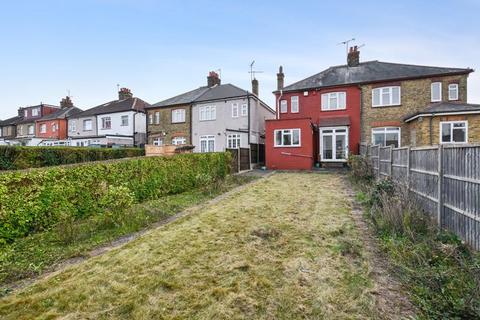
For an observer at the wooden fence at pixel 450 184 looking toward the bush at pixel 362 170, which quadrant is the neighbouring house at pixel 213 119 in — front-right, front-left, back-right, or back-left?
front-left

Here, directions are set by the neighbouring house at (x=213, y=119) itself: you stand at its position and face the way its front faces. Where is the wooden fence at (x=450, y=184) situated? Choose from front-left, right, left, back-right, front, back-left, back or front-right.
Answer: back-right

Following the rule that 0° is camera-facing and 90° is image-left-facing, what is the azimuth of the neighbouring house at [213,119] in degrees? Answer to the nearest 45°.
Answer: approximately 225°

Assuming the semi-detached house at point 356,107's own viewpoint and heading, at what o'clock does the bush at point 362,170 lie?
The bush is roughly at 6 o'clock from the semi-detached house.

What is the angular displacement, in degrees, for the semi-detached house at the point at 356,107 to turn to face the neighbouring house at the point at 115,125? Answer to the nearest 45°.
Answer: approximately 90° to its left

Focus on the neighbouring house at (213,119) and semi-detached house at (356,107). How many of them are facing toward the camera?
0

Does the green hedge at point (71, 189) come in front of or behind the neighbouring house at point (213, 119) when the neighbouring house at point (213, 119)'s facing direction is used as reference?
behind

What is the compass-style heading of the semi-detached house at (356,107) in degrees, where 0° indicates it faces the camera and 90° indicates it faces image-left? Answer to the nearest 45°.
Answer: approximately 180°

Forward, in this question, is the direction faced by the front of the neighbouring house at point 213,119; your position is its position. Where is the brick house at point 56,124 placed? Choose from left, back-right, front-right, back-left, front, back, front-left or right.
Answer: left

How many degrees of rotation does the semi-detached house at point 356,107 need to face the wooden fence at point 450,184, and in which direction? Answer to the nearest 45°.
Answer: approximately 180°
